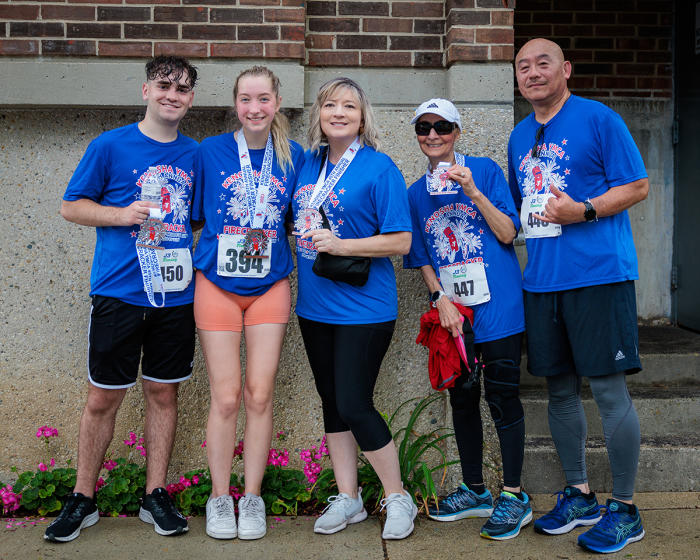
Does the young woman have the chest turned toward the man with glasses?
no

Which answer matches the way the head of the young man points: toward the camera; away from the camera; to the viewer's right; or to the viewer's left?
toward the camera

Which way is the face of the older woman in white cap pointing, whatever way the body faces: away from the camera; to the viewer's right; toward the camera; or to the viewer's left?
toward the camera

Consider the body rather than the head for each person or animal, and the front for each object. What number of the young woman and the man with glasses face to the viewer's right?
0

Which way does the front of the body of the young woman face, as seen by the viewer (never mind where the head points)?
toward the camera

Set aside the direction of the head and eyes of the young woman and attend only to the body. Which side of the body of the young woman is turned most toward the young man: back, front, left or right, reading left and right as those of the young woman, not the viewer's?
right

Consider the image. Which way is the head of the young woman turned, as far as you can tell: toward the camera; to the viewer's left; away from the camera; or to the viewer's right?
toward the camera

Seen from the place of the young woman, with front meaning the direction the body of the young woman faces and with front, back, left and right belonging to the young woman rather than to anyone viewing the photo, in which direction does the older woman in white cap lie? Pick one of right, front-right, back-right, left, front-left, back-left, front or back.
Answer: left
